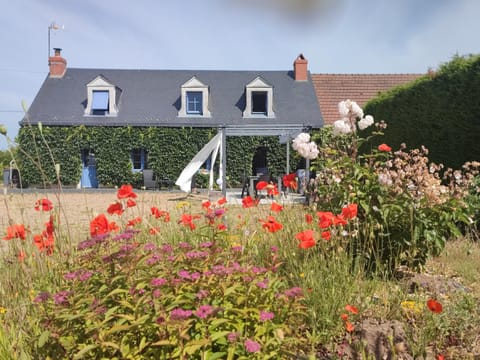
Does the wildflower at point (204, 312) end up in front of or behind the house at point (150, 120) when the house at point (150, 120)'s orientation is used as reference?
in front

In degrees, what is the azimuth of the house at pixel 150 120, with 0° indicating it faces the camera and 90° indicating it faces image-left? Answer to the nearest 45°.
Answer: approximately 0°

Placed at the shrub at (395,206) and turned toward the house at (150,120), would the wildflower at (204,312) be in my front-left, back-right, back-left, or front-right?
back-left

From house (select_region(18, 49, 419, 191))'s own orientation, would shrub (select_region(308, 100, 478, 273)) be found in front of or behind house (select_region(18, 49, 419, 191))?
in front

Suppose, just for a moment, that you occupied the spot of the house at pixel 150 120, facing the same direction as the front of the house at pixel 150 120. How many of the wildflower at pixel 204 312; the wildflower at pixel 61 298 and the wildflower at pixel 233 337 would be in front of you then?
3

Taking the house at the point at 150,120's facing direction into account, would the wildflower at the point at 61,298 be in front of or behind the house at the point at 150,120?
in front

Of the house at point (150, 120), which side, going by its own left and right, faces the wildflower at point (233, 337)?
front

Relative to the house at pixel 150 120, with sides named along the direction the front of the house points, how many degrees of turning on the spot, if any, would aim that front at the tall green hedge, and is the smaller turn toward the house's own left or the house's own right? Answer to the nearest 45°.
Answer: approximately 45° to the house's own left
